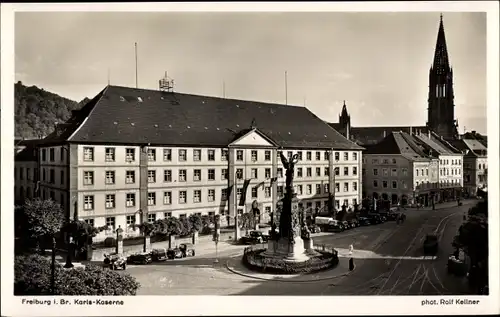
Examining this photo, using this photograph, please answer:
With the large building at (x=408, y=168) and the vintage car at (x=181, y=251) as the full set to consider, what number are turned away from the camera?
0

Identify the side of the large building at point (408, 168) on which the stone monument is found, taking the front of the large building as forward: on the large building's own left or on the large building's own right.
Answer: on the large building's own right

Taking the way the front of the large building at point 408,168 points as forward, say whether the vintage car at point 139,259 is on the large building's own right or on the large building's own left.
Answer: on the large building's own right

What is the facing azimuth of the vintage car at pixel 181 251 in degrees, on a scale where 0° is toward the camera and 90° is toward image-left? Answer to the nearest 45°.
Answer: approximately 45°
